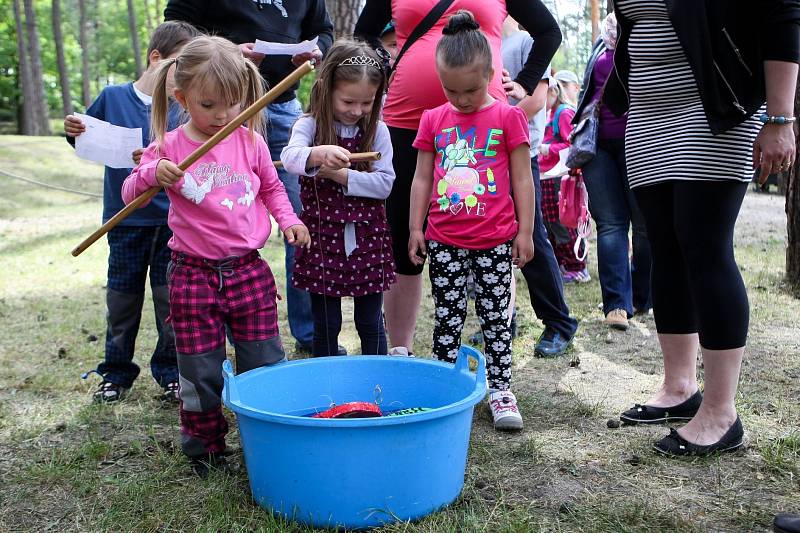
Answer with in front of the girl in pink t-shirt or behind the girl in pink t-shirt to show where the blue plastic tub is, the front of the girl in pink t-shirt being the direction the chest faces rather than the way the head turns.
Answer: in front

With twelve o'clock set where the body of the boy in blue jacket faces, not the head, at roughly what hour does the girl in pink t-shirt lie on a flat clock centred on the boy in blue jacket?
The girl in pink t-shirt is roughly at 10 o'clock from the boy in blue jacket.

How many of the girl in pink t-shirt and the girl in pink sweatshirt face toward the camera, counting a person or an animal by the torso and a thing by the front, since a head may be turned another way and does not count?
2

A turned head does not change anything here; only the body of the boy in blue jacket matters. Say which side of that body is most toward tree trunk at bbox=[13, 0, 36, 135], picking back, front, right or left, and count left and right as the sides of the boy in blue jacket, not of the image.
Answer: back

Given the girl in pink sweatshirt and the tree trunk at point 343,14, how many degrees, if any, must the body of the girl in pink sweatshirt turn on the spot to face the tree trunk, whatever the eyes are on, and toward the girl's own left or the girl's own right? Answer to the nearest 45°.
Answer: approximately 180°

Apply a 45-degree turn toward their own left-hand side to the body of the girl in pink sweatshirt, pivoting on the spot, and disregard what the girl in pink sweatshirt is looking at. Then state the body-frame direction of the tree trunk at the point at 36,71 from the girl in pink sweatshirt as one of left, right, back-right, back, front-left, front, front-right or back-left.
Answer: back-left

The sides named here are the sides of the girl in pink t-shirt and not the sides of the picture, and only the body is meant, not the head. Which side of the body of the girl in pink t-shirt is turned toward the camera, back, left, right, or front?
front

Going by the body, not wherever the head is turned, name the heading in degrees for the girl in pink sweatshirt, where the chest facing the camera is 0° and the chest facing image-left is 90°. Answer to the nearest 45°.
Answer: approximately 0°

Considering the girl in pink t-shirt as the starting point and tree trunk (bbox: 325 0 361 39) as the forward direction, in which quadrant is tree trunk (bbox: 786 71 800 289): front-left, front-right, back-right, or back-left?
front-right

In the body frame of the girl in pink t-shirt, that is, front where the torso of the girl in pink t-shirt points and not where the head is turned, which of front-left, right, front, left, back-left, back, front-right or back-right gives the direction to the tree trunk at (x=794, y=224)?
back-left

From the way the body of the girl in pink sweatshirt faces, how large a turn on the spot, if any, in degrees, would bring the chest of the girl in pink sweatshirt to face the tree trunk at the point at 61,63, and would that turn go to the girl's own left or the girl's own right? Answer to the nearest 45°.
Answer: approximately 180°

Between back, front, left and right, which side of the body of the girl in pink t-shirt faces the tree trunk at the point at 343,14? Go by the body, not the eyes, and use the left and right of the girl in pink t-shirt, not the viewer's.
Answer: back

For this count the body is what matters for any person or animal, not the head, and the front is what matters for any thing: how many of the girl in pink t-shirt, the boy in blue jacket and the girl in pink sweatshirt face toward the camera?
3

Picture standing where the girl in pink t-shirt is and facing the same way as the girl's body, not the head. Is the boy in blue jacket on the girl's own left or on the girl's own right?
on the girl's own right
